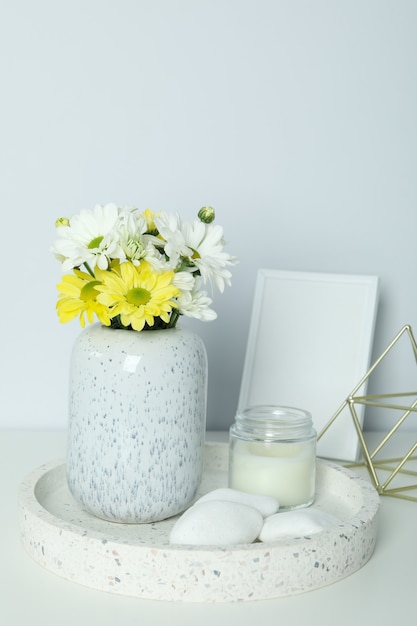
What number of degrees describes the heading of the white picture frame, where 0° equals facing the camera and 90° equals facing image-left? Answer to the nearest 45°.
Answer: approximately 0°

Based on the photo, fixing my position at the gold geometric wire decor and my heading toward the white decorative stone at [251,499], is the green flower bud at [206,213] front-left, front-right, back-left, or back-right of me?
front-right
